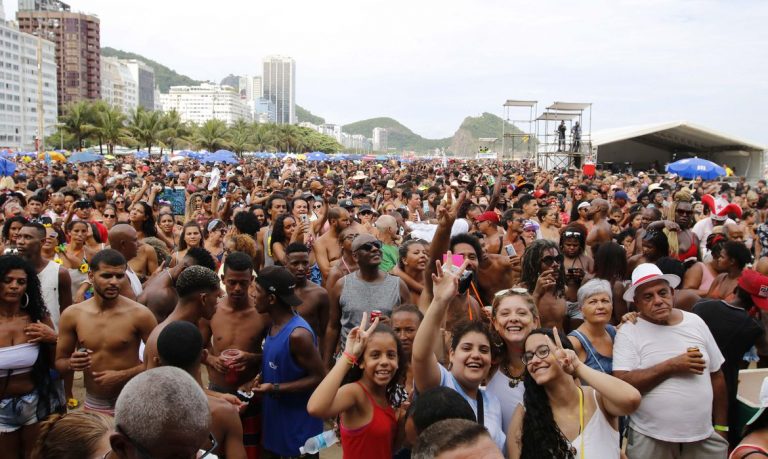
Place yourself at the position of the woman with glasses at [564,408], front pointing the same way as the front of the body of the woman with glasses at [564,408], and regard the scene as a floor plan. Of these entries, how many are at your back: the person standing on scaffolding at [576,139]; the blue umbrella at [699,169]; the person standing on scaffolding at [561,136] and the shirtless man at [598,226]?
4

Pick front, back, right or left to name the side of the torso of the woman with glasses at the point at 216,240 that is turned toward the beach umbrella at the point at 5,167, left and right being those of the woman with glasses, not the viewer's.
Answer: back

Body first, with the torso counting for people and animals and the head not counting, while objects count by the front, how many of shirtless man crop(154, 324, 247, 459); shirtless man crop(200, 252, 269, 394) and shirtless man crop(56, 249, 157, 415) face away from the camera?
1

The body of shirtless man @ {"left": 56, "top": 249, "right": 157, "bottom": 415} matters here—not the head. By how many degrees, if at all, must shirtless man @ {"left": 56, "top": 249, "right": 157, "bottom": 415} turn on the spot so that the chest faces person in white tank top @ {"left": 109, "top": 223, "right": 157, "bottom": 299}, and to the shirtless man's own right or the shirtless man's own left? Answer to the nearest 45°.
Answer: approximately 180°

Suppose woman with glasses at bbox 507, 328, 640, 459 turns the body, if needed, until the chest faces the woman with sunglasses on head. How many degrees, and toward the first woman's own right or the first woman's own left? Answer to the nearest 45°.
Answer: approximately 135° to the first woman's own right

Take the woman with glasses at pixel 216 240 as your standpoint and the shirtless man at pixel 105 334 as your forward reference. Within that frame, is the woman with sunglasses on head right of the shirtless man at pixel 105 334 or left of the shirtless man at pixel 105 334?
left

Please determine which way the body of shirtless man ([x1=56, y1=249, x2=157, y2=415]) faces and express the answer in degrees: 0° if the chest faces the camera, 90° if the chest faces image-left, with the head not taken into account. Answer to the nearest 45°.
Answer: approximately 0°

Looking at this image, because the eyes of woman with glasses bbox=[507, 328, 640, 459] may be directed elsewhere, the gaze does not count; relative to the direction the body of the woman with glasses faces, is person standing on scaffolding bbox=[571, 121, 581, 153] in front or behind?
behind

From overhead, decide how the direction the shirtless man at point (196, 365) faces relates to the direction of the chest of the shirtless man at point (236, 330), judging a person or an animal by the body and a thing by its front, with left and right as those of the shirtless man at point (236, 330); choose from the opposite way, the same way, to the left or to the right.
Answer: the opposite way

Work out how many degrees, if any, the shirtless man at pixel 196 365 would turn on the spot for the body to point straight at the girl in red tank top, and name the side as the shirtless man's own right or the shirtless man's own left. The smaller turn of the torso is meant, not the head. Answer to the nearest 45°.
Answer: approximately 90° to the shirtless man's own right
